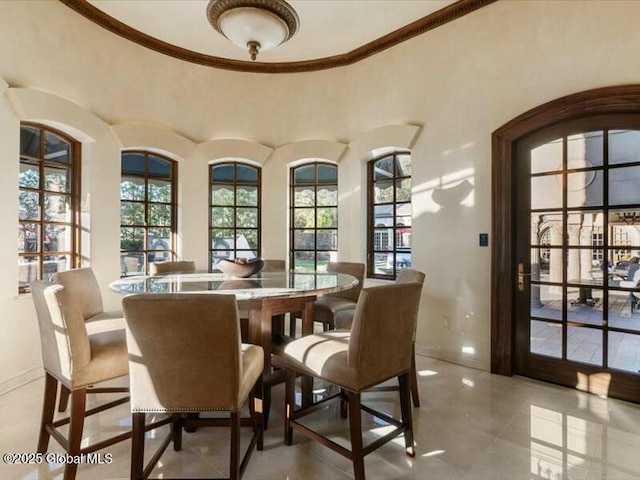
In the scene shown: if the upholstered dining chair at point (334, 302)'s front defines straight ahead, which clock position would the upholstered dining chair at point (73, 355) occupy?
the upholstered dining chair at point (73, 355) is roughly at 12 o'clock from the upholstered dining chair at point (334, 302).

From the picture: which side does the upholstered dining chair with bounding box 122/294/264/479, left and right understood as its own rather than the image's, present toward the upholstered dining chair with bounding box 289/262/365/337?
front

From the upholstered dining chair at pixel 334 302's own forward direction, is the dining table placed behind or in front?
in front

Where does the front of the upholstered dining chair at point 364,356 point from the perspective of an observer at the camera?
facing away from the viewer and to the left of the viewer

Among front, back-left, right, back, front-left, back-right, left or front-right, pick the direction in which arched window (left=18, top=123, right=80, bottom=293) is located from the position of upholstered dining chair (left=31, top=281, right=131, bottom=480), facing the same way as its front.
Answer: front-left

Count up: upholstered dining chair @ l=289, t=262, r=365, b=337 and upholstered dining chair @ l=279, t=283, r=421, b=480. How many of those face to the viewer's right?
0

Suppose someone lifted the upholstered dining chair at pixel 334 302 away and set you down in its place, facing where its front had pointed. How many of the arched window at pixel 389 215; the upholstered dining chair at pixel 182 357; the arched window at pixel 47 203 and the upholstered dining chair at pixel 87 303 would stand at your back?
1

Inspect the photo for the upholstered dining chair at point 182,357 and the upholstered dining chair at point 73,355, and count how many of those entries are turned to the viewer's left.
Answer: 0

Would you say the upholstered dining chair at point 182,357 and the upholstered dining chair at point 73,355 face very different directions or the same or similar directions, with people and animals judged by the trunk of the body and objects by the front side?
same or similar directions

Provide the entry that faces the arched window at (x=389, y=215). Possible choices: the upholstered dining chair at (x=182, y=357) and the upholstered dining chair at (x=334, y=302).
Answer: the upholstered dining chair at (x=182, y=357)

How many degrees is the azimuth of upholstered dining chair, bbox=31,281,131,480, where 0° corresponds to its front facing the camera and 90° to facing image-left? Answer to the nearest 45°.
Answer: approximately 225°

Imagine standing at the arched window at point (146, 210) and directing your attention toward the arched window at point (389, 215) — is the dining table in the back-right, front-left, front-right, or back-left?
front-right

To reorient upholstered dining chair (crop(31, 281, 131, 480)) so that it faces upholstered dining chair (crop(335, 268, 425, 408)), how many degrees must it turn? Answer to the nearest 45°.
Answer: approximately 45° to its right

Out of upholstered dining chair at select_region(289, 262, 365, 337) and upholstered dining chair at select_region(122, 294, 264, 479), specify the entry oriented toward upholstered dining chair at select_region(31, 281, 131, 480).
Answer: upholstered dining chair at select_region(289, 262, 365, 337)

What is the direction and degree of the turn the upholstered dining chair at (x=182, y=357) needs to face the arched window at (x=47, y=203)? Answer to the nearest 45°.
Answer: approximately 90° to its left

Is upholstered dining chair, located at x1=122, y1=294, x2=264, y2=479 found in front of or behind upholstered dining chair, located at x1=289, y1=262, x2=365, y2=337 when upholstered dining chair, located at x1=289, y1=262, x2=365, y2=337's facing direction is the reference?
in front

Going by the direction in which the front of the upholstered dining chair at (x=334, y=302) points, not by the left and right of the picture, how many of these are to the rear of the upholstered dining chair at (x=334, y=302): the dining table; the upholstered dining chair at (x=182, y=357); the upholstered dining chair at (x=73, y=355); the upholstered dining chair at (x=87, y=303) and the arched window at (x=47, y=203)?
0

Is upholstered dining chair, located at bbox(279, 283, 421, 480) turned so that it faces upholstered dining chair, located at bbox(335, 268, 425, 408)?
no

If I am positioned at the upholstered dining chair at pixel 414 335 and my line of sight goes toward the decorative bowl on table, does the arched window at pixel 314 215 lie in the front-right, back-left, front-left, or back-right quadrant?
front-right

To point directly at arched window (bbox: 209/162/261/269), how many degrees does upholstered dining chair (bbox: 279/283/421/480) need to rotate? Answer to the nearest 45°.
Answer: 0° — it already faces it

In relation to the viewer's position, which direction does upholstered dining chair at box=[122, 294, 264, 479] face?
facing away from the viewer and to the right of the viewer
